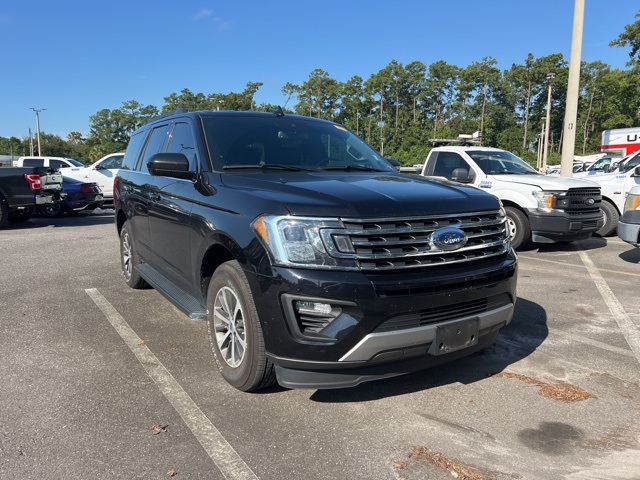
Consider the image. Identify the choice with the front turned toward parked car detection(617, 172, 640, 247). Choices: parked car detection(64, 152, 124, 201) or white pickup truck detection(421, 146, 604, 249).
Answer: the white pickup truck

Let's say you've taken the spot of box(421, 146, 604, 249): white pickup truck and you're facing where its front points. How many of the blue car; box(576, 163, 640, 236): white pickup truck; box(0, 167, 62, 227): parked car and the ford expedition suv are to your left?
1

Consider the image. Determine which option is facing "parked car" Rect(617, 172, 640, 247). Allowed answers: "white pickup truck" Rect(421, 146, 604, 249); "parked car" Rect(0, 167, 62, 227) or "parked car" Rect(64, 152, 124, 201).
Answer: the white pickup truck

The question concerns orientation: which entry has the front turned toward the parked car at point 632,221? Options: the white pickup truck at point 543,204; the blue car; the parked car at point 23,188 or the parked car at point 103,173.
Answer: the white pickup truck

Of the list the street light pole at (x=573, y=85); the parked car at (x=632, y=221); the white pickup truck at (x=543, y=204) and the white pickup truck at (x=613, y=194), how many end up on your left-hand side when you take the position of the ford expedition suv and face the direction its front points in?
4

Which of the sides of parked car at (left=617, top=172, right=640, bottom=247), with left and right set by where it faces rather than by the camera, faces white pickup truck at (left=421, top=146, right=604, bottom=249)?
right

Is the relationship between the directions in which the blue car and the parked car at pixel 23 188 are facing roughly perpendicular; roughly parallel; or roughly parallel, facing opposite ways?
roughly parallel

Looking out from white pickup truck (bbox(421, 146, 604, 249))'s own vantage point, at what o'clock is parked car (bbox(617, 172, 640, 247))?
The parked car is roughly at 12 o'clock from the white pickup truck.

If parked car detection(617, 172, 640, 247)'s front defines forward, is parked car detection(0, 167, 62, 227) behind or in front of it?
in front

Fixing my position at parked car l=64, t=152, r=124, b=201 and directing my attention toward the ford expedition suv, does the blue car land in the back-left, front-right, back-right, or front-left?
front-right

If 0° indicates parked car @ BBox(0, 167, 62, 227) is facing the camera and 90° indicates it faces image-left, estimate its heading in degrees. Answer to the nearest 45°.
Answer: approximately 135°

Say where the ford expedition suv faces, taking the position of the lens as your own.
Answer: facing the viewer and to the right of the viewer

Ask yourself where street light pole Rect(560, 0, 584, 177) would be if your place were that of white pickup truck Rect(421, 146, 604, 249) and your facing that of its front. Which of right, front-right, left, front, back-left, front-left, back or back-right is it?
back-left
